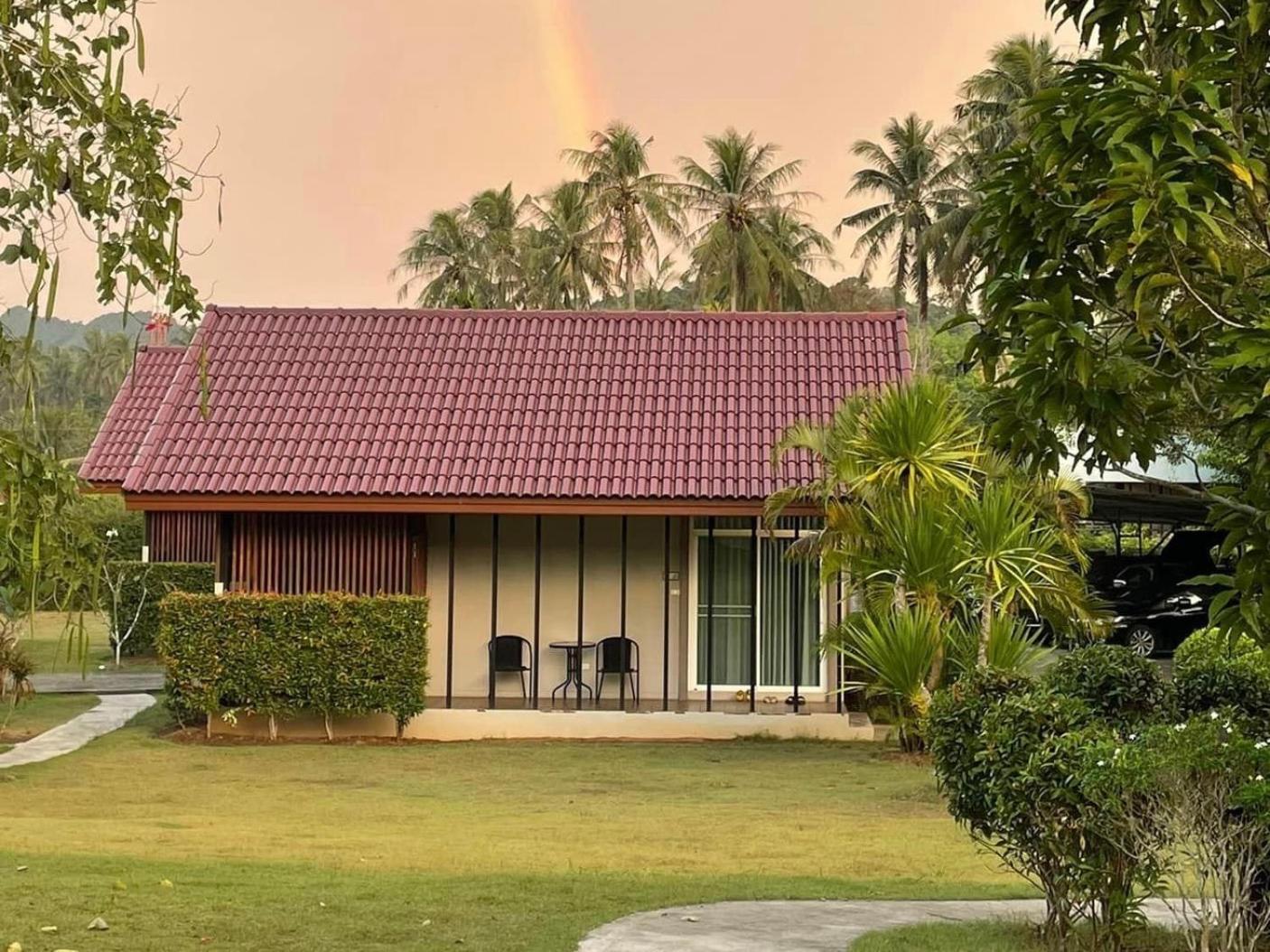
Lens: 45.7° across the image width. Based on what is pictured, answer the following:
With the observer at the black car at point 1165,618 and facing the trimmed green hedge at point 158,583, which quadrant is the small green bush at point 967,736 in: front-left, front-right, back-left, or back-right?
front-left

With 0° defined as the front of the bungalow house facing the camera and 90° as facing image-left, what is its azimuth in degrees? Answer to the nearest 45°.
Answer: approximately 0°

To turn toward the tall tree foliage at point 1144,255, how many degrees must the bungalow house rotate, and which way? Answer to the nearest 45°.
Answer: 0° — it already faces it

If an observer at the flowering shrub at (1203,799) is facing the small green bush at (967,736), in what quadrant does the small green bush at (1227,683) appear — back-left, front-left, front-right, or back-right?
front-right

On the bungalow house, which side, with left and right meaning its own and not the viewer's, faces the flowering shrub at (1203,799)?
front

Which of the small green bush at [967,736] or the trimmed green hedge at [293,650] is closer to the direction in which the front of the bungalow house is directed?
the small green bush

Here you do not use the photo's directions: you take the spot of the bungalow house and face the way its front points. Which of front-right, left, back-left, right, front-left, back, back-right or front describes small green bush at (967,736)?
front

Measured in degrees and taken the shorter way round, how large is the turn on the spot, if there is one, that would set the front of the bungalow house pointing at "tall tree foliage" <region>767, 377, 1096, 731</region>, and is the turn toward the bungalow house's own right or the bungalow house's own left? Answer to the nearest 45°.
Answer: approximately 45° to the bungalow house's own left

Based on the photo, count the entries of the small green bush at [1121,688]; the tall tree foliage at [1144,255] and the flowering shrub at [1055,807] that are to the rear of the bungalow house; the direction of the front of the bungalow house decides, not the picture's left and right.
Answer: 0

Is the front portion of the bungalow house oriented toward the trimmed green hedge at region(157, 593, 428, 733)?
no

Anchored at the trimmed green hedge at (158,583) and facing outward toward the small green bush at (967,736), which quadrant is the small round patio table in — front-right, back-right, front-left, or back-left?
front-left

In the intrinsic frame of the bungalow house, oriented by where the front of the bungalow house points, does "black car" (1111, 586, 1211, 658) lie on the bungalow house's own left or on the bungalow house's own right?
on the bungalow house's own left
